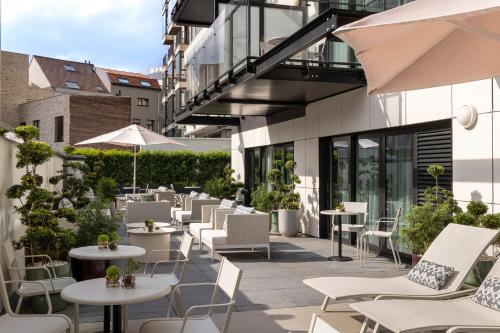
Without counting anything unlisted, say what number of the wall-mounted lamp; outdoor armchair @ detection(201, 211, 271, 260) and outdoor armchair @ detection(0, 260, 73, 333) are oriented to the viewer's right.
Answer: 1

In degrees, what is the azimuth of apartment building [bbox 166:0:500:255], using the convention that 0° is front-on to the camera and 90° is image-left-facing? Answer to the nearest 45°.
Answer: approximately 45°

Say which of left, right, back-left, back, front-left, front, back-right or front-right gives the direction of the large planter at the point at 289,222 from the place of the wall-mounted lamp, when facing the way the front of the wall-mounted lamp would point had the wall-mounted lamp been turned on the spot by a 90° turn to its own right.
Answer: front

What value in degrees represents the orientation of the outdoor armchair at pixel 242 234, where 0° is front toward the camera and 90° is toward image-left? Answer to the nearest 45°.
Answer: approximately 90°

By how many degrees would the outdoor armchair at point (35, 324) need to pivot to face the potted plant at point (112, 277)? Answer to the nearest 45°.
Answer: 0° — it already faces it

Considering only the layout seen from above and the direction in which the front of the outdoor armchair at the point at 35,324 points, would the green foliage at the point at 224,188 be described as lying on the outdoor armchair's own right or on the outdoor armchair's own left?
on the outdoor armchair's own left

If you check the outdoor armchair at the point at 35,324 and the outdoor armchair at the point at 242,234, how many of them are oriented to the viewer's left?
1

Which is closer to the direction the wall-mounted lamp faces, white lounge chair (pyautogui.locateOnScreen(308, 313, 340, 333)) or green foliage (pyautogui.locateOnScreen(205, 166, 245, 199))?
the white lounge chair

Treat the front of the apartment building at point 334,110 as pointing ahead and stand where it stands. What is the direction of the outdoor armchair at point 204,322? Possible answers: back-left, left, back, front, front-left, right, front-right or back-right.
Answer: front-left

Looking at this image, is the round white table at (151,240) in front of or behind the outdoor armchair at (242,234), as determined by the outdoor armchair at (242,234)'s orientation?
in front

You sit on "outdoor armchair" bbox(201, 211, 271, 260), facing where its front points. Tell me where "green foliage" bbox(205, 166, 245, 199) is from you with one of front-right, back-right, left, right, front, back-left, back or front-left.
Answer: right

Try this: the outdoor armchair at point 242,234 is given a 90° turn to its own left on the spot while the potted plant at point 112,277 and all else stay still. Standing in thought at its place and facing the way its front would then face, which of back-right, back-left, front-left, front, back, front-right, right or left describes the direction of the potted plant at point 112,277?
front

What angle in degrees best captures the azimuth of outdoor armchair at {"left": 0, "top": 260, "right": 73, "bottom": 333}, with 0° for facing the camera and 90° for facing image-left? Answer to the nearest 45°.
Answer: approximately 270°

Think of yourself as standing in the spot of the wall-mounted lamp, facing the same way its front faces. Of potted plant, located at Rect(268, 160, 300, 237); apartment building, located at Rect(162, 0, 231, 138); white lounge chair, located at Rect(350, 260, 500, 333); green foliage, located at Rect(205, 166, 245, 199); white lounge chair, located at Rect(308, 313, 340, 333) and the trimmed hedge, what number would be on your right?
4

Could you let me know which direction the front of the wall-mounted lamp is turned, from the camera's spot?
facing the viewer and to the left of the viewer

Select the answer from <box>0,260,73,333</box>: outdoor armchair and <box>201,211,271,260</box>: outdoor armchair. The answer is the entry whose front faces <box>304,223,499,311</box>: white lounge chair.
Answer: <box>0,260,73,333</box>: outdoor armchair

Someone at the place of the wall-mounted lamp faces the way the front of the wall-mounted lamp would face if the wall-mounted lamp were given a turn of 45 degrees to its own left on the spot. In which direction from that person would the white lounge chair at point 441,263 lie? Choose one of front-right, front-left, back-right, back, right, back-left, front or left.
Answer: front

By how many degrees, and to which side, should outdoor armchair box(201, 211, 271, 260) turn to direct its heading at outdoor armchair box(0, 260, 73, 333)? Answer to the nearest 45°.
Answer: approximately 90° to its left
